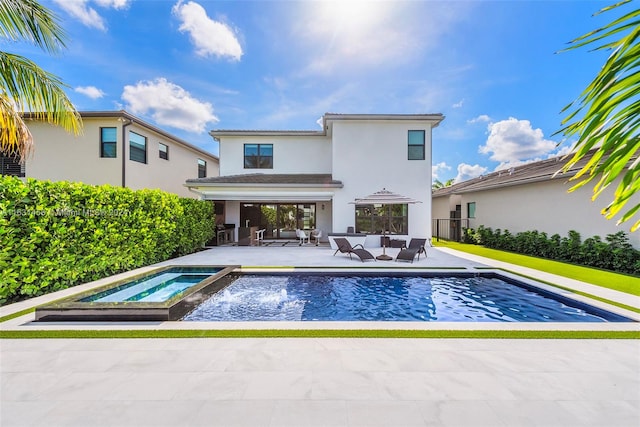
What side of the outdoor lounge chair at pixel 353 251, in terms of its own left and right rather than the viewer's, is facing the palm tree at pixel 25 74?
right

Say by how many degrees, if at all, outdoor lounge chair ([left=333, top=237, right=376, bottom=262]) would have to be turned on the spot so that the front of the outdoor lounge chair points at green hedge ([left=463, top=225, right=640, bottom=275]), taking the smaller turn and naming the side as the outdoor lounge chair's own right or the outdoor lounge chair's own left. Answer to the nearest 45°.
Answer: approximately 45° to the outdoor lounge chair's own left

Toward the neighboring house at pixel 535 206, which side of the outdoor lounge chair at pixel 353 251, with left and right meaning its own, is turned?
left

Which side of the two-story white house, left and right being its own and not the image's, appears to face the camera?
back

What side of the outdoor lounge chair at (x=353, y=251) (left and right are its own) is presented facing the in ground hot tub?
right

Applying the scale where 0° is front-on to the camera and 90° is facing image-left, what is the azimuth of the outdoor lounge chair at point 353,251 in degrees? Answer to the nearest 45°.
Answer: approximately 315°
